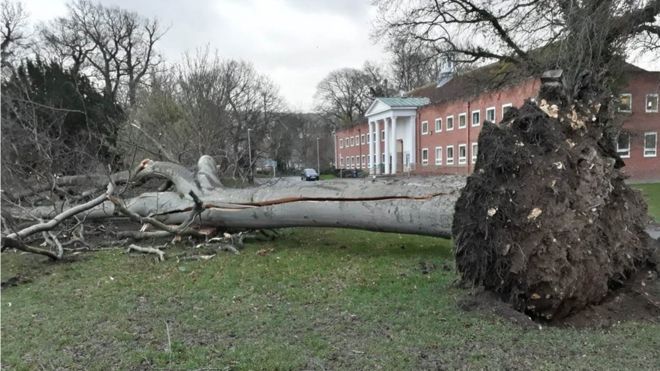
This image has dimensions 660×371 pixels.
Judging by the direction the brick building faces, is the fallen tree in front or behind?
in front

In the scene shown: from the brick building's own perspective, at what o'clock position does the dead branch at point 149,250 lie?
The dead branch is roughly at 11 o'clock from the brick building.

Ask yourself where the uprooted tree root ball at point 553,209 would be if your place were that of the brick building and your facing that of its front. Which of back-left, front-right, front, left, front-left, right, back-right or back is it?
front-left

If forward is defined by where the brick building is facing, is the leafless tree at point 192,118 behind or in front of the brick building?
in front

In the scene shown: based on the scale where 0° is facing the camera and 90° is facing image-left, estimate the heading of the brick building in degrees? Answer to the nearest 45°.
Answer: approximately 45°
